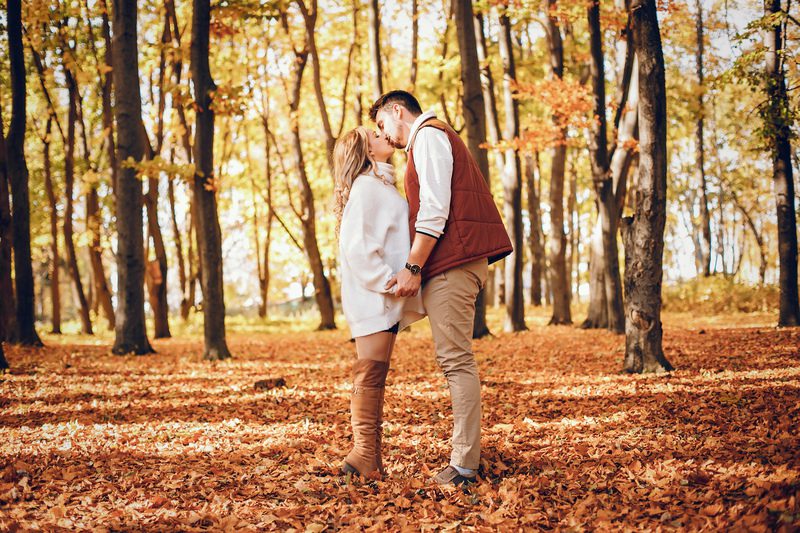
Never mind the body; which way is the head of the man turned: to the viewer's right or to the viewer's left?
to the viewer's left

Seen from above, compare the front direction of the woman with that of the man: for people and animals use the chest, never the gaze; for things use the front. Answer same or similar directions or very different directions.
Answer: very different directions

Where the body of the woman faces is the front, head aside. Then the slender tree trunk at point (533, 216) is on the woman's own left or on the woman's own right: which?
on the woman's own left

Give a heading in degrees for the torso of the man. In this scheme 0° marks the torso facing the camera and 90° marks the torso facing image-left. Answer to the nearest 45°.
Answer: approximately 90°

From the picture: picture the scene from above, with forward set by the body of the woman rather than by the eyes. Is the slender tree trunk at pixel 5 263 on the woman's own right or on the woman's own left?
on the woman's own left

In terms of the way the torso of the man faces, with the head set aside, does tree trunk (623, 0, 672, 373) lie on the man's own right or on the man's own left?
on the man's own right

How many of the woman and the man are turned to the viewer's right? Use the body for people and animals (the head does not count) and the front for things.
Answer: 1

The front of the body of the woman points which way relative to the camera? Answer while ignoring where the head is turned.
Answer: to the viewer's right
